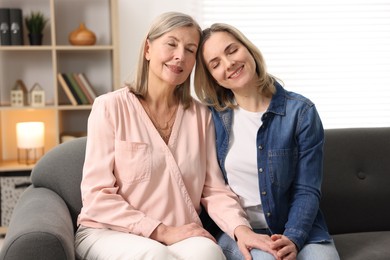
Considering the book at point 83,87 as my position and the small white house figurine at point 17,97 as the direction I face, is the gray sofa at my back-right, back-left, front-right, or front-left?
back-left

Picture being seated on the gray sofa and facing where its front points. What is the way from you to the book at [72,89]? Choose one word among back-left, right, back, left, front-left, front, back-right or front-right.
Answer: back-right

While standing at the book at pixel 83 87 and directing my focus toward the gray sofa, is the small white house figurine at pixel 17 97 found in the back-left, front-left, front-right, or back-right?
back-right

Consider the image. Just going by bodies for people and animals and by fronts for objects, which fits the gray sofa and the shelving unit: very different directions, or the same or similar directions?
same or similar directions

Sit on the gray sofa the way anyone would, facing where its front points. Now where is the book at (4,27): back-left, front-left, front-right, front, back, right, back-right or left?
back-right

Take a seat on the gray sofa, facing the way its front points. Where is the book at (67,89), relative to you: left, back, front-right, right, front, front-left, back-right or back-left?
back-right

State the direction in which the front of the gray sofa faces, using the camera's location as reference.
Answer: facing the viewer

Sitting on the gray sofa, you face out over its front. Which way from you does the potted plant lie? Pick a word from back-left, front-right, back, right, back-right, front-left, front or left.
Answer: back-right

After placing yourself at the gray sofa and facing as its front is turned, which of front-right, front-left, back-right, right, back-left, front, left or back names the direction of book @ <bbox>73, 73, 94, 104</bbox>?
back-right

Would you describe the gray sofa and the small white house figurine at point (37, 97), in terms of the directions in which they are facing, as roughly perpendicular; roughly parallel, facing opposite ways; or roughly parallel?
roughly parallel

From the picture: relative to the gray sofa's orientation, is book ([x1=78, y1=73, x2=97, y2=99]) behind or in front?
behind

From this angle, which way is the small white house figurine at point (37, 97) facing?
toward the camera
